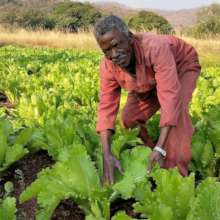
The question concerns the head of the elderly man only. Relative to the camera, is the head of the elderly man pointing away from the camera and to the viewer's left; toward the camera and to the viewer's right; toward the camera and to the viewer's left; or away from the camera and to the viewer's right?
toward the camera and to the viewer's left

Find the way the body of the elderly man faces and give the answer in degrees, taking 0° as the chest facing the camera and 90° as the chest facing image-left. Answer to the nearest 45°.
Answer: approximately 45°
